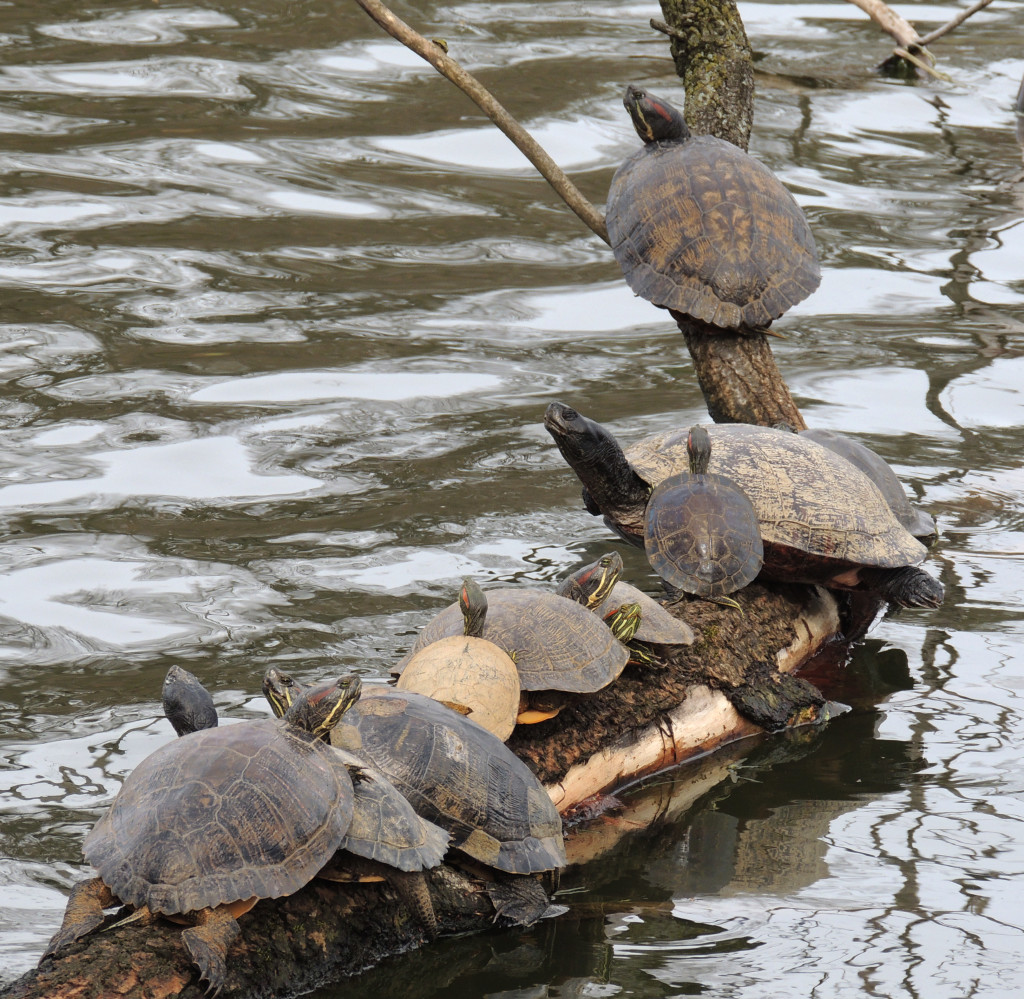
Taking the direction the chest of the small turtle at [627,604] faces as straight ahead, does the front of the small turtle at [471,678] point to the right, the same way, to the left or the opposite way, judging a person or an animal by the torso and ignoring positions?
to the right

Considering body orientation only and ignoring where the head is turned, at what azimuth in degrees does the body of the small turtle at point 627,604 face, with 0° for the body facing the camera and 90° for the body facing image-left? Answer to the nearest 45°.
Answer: approximately 90°

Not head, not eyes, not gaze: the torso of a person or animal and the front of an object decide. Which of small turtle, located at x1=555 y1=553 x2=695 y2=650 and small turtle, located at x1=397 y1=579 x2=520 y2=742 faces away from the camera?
small turtle, located at x1=397 y1=579 x2=520 y2=742

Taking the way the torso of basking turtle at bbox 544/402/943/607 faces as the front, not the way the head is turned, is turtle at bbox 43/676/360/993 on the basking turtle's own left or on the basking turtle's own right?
on the basking turtle's own left

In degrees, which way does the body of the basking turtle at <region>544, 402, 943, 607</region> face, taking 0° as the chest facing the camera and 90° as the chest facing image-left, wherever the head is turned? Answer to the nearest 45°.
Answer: approximately 90°

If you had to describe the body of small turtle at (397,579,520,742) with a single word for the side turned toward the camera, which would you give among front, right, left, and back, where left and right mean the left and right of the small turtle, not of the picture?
back

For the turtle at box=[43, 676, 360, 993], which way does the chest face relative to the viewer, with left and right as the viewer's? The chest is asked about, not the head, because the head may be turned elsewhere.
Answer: facing away from the viewer and to the right of the viewer

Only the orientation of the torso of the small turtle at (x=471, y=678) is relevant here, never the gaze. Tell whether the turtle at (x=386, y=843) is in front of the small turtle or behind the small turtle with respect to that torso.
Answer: behind

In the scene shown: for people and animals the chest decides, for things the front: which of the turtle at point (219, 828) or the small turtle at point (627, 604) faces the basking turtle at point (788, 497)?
the turtle

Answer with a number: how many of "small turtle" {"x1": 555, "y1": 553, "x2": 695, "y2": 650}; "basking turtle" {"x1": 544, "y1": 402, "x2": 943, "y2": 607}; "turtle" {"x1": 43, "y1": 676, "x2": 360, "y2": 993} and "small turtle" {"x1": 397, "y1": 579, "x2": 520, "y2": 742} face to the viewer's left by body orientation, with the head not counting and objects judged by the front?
2

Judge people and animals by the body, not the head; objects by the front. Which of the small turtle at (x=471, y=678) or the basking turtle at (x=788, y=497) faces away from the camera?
the small turtle

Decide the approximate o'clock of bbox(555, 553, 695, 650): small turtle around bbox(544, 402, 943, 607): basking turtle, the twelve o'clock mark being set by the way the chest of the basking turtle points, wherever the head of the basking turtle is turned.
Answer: The small turtle is roughly at 10 o'clock from the basking turtle.
